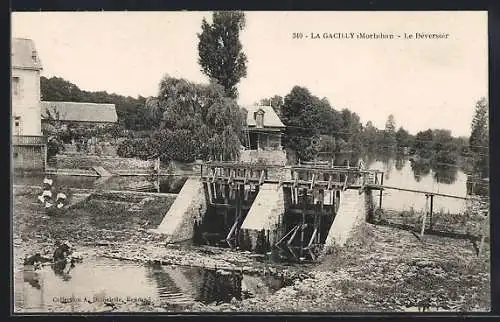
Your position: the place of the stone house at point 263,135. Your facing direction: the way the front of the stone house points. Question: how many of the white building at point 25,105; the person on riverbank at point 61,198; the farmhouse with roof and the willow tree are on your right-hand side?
4

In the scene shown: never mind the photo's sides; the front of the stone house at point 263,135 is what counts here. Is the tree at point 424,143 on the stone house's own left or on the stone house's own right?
on the stone house's own left

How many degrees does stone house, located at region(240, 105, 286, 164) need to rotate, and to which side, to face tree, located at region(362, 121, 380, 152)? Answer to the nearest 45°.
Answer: approximately 90° to its left

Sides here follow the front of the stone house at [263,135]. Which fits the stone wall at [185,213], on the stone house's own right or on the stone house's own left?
on the stone house's own right

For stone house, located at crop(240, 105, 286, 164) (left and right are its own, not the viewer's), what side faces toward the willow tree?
right

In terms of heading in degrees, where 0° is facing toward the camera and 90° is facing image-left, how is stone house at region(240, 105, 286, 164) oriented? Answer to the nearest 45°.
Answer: approximately 0°
